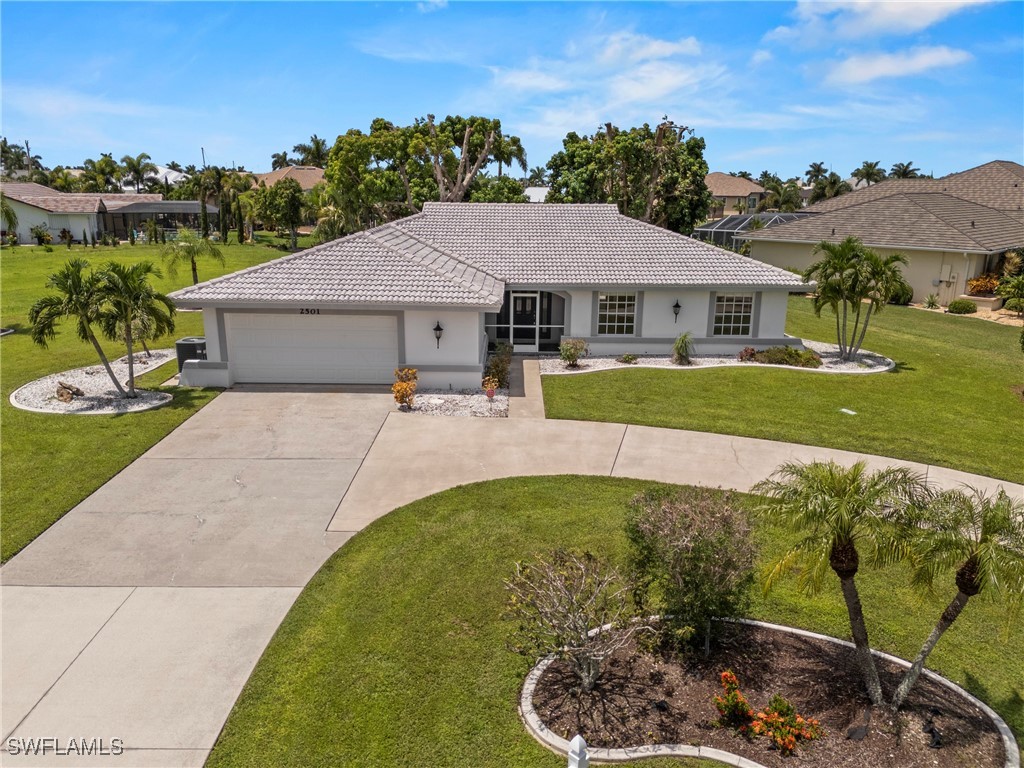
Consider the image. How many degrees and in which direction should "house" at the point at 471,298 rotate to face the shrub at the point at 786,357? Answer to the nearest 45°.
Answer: approximately 90° to its left

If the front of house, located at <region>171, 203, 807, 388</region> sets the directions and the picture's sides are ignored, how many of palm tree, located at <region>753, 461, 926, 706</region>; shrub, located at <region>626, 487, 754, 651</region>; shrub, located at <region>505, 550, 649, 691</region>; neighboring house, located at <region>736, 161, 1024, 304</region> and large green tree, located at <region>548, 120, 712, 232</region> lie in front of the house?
3

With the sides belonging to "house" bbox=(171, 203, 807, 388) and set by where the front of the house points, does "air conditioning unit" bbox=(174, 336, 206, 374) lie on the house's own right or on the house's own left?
on the house's own right

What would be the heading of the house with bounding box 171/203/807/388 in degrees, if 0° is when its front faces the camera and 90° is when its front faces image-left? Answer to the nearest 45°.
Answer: approximately 0°

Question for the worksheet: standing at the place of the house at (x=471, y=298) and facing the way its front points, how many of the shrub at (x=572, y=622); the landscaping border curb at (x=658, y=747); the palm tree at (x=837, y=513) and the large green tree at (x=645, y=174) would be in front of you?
3

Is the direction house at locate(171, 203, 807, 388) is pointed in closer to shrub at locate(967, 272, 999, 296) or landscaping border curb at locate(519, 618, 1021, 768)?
the landscaping border curb

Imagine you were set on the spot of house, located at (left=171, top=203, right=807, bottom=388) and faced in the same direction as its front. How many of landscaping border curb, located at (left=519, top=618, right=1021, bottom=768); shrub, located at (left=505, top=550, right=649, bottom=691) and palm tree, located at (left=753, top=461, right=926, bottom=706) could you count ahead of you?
3

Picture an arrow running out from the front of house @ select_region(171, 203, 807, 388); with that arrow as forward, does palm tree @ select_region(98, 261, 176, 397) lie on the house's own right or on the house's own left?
on the house's own right

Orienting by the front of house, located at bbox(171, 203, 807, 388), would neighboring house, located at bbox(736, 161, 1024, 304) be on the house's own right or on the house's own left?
on the house's own left

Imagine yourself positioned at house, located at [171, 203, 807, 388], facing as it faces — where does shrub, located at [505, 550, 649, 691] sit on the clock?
The shrub is roughly at 12 o'clock from the house.

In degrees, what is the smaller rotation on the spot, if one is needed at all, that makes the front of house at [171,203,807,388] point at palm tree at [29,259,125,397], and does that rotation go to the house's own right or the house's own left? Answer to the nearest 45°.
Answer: approximately 45° to the house's own right

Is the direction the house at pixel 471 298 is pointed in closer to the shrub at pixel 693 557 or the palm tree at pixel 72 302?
the shrub

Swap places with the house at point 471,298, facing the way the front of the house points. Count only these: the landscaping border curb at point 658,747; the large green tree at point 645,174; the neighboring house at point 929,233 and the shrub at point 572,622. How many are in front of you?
2

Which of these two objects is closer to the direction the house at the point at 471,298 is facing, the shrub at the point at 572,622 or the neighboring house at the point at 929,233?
the shrub

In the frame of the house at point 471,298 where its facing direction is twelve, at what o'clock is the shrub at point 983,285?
The shrub is roughly at 8 o'clock from the house.
